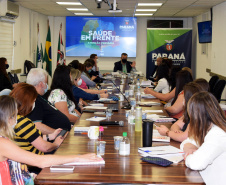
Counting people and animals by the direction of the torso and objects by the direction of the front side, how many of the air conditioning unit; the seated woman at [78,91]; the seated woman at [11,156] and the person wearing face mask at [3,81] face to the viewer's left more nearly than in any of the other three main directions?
0

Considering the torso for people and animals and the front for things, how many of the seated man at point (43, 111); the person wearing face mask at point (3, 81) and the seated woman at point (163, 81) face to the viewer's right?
2

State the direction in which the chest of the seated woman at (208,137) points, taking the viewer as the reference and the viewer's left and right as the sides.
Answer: facing to the left of the viewer

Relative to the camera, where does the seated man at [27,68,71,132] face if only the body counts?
to the viewer's right

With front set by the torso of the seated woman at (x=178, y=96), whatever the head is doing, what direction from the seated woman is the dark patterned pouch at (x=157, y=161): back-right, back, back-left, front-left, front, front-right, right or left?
back-left

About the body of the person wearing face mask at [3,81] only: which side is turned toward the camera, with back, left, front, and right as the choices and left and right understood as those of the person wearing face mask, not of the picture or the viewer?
right

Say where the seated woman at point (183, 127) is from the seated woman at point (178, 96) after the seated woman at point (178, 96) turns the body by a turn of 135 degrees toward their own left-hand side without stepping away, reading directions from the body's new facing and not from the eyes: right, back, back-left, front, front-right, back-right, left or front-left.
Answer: front

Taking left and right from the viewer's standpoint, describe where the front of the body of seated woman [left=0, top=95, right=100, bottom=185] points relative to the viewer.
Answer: facing to the right of the viewer

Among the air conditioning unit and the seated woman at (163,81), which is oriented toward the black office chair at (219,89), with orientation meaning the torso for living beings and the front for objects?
the air conditioning unit

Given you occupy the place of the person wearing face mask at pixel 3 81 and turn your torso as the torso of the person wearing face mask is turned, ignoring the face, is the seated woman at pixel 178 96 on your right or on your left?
on your right

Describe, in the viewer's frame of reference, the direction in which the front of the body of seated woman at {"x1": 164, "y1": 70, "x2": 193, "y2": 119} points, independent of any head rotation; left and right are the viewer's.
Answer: facing away from the viewer and to the left of the viewer

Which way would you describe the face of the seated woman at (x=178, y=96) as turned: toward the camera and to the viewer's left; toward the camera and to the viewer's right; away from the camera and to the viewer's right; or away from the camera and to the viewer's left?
away from the camera and to the viewer's left
